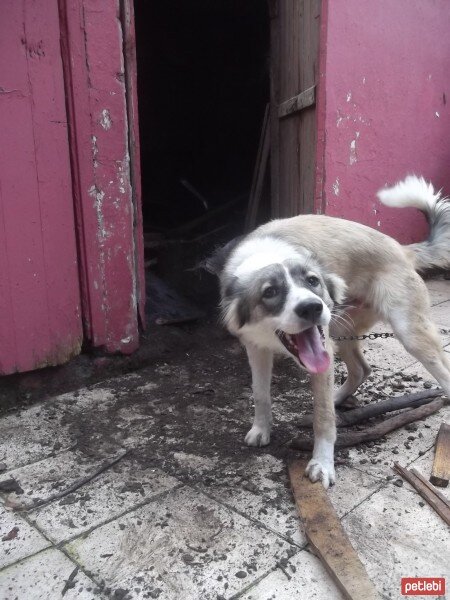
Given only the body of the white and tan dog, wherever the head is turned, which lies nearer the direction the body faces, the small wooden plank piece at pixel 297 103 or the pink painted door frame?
the pink painted door frame

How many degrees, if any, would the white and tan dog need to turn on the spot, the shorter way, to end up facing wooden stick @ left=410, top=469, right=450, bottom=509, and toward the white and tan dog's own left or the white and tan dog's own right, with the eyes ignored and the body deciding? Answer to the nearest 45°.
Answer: approximately 90° to the white and tan dog's own left

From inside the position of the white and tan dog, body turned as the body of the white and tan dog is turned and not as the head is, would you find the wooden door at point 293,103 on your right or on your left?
on your right

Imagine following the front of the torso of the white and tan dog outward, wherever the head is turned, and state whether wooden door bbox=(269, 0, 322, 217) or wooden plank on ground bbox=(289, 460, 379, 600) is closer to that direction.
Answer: the wooden plank on ground

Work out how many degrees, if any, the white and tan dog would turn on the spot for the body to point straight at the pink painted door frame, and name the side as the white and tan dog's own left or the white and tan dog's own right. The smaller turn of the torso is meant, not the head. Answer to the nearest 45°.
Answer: approximately 90° to the white and tan dog's own right

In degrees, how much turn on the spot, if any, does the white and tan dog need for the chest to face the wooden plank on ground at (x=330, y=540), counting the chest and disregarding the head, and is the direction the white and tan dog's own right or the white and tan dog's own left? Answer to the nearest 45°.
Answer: approximately 45° to the white and tan dog's own left

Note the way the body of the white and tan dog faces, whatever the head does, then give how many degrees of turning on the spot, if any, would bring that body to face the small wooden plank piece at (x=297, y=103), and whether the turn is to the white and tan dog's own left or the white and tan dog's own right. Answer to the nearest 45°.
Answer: approximately 135° to the white and tan dog's own right

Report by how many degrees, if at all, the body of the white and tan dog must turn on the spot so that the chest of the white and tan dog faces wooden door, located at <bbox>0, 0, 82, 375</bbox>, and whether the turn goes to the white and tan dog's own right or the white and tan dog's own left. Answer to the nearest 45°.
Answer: approximately 45° to the white and tan dog's own right

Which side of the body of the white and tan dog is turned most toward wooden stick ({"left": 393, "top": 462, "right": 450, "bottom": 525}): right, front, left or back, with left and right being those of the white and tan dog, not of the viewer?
left

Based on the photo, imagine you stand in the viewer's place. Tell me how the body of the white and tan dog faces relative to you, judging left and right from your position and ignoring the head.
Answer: facing the viewer and to the left of the viewer

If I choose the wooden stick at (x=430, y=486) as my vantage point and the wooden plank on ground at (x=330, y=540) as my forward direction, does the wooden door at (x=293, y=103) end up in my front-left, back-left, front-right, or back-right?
back-right
